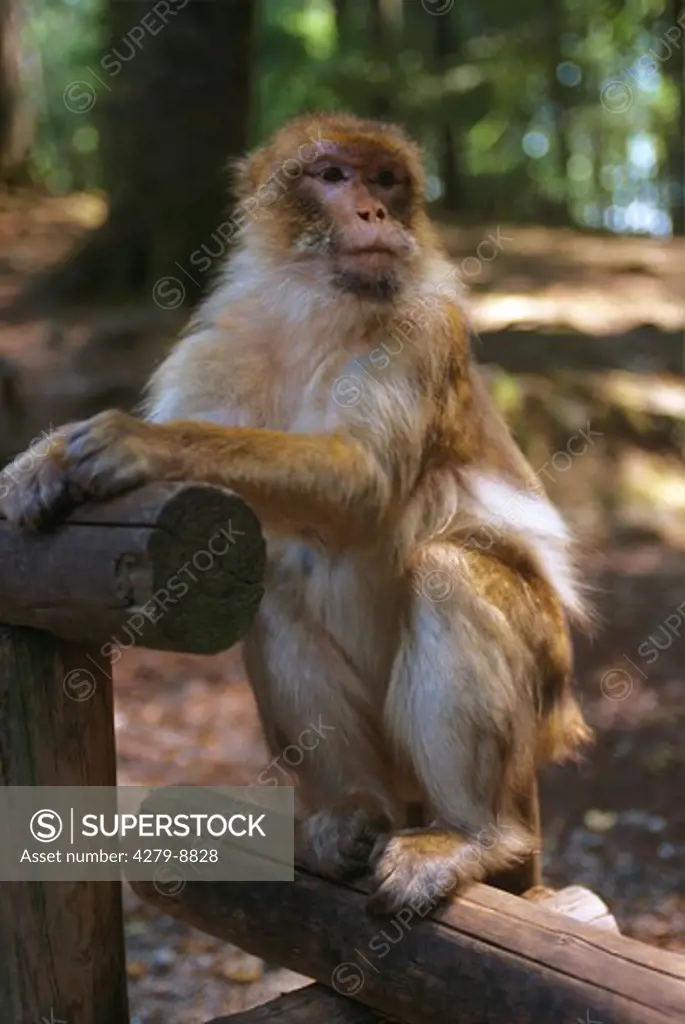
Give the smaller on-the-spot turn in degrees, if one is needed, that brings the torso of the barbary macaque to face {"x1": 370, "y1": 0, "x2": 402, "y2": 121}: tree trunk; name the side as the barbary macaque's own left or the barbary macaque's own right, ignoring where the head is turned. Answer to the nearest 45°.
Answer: approximately 135° to the barbary macaque's own right

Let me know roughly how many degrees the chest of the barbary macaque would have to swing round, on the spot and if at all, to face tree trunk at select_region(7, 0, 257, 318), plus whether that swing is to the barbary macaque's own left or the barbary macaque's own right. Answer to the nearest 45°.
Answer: approximately 135° to the barbary macaque's own right

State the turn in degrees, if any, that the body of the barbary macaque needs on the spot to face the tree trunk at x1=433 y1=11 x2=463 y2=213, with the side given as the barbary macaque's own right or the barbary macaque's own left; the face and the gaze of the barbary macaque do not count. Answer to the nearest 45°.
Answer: approximately 135° to the barbary macaque's own right

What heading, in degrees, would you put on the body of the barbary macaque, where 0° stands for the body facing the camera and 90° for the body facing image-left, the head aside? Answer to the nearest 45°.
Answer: approximately 45°

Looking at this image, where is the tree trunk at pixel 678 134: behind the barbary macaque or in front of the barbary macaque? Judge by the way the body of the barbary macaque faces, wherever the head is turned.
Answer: behind
